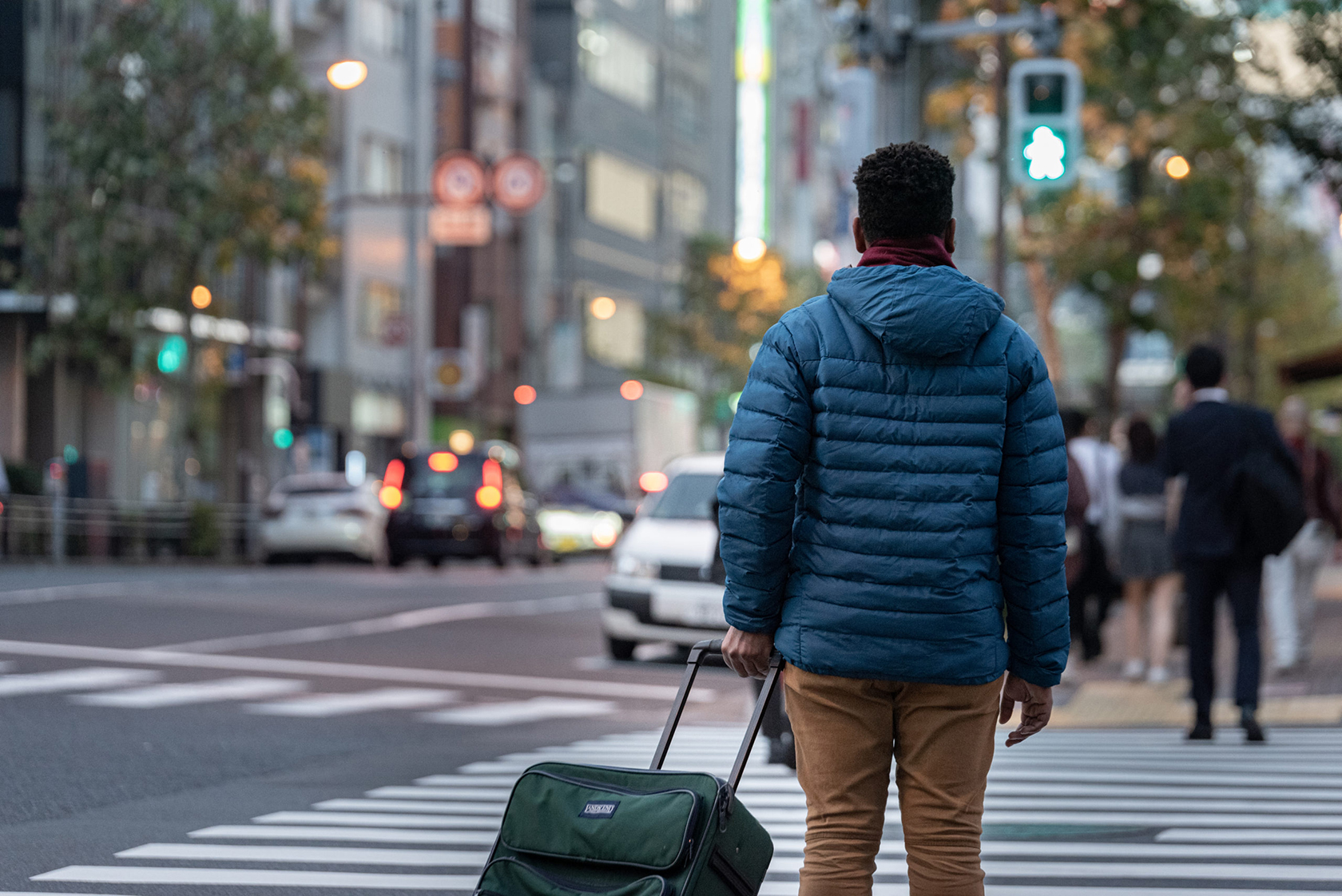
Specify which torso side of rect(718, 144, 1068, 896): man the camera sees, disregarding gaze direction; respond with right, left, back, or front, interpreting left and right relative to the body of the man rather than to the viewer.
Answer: back

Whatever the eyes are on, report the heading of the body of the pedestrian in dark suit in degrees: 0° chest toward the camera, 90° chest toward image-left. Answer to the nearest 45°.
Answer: approximately 180°

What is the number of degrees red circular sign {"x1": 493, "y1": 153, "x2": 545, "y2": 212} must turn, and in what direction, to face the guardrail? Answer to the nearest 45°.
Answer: approximately 45° to its right

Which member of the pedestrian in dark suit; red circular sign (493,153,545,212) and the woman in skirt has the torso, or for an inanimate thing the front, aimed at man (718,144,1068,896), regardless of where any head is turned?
the red circular sign

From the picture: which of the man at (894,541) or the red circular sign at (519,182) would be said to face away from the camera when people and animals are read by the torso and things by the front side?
the man

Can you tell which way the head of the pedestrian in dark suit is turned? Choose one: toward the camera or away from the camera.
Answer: away from the camera

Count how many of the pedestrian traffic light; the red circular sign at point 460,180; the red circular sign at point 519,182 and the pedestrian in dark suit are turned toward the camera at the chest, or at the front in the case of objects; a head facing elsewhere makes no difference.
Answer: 3

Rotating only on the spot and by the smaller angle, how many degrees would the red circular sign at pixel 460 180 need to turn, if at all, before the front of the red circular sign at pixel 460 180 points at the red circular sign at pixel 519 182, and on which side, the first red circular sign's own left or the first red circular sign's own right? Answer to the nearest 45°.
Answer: approximately 90° to the first red circular sign's own left

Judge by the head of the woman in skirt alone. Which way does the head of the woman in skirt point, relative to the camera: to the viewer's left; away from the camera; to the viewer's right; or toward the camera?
away from the camera

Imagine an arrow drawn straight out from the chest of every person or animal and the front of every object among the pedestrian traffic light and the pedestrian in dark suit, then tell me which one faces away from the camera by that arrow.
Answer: the pedestrian in dark suit
